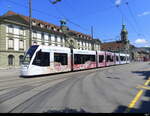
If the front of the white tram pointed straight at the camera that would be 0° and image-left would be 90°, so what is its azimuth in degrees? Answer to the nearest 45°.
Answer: approximately 45°
